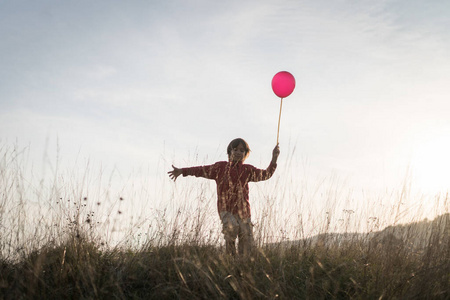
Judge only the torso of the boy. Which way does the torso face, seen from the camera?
toward the camera

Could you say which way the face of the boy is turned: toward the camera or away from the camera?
toward the camera
